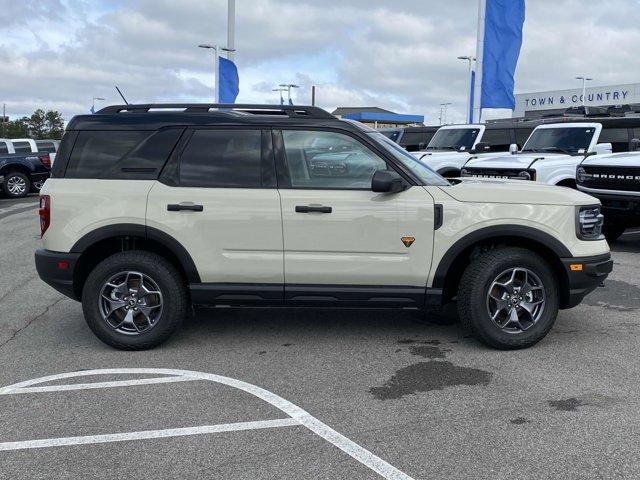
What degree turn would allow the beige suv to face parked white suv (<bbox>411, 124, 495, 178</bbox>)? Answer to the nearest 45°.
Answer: approximately 90° to its left

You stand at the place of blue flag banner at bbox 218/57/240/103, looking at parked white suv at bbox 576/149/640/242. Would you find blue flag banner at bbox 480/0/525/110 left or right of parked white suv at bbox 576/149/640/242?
left

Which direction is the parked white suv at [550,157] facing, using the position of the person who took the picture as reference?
facing the viewer and to the left of the viewer

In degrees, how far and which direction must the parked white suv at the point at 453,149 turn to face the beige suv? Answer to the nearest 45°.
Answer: approximately 45° to its left

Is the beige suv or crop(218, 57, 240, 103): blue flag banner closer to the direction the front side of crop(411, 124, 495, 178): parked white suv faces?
the beige suv

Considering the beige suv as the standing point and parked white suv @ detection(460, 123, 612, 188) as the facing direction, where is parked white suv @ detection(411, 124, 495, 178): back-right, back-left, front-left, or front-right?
front-left

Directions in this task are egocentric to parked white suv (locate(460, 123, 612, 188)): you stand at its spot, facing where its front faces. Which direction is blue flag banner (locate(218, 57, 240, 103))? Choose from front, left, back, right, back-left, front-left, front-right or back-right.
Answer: right

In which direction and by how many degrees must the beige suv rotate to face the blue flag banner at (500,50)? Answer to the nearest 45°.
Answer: approximately 90° to its left

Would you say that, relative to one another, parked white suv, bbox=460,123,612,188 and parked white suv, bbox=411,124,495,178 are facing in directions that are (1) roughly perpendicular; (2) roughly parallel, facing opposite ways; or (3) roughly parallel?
roughly parallel

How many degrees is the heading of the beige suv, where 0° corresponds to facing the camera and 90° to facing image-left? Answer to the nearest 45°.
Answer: approximately 270°

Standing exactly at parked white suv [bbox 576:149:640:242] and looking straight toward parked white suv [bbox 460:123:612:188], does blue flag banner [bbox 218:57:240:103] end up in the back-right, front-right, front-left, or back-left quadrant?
front-left

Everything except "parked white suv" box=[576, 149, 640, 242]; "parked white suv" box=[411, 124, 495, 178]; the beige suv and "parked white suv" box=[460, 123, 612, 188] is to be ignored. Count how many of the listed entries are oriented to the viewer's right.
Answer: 1

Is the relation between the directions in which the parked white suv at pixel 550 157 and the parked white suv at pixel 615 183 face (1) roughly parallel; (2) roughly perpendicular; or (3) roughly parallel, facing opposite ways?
roughly parallel

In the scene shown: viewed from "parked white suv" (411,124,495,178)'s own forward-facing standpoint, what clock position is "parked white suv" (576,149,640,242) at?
"parked white suv" (576,149,640,242) is roughly at 10 o'clock from "parked white suv" (411,124,495,178).
